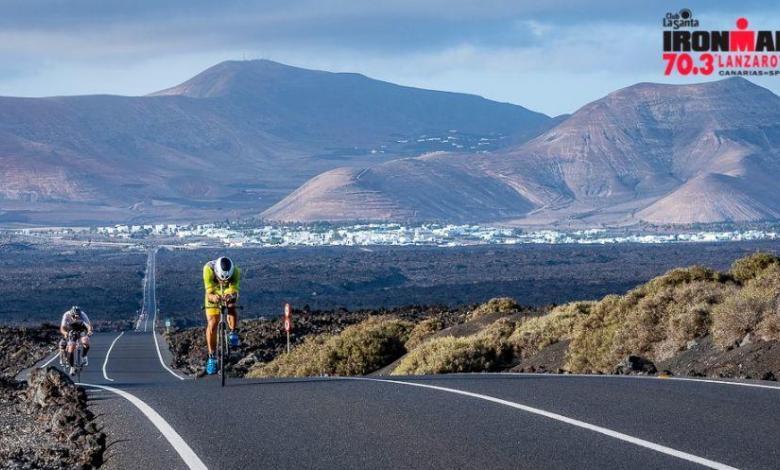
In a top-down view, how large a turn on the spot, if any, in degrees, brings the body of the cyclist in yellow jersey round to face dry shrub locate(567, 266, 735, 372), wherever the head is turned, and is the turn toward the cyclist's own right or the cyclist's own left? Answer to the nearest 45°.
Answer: approximately 135° to the cyclist's own left

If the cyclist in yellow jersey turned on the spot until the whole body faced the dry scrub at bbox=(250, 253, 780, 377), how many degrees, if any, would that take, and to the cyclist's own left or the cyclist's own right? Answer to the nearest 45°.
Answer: approximately 135° to the cyclist's own left

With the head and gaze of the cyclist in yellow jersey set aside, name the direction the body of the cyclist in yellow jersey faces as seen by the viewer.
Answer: toward the camera
